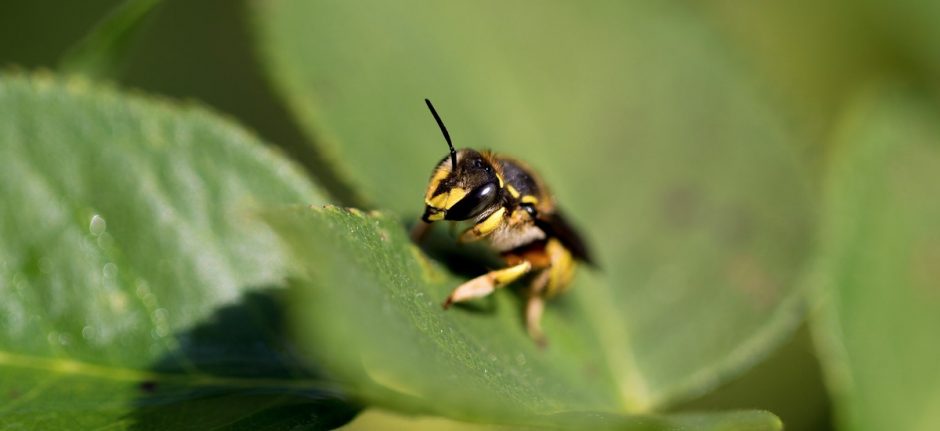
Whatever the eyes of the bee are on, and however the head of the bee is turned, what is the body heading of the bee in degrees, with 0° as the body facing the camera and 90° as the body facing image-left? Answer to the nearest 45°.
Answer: approximately 45°

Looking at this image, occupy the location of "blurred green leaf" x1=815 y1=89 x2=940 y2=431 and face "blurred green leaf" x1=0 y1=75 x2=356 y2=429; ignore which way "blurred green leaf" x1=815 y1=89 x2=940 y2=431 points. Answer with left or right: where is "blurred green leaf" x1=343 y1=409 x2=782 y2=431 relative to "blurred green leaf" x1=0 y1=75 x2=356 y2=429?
left

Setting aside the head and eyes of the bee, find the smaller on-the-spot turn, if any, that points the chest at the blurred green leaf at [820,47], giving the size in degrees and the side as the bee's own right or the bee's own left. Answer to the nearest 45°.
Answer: approximately 180°
